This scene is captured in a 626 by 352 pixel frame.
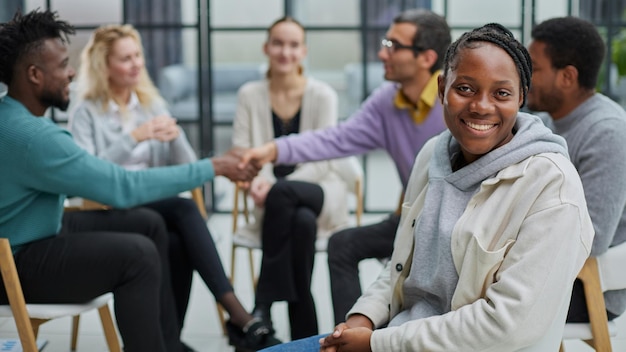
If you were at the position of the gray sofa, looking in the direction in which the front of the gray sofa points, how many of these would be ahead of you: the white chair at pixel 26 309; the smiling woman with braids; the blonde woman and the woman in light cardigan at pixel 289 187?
4

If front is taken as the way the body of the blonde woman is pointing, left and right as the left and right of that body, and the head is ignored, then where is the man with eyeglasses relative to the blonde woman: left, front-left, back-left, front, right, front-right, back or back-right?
front

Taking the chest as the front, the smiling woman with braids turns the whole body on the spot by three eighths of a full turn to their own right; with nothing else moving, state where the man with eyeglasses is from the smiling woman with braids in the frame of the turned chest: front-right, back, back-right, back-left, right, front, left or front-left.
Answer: front

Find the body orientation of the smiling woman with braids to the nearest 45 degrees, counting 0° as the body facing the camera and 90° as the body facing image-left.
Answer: approximately 45°

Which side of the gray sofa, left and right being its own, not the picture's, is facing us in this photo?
front

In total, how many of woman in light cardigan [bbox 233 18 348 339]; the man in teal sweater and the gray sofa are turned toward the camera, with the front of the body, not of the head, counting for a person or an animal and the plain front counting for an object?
2

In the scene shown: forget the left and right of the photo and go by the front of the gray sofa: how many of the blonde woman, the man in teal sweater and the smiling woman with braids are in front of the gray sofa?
3

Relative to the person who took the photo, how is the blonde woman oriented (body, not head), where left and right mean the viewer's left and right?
facing the viewer and to the right of the viewer

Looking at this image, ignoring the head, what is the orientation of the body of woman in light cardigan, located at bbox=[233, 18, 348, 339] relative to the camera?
toward the camera

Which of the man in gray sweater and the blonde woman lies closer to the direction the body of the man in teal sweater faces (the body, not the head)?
the man in gray sweater

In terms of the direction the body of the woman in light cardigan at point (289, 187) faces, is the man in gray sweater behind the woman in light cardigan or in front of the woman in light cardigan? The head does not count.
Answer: in front

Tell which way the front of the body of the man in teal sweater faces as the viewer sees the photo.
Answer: to the viewer's right

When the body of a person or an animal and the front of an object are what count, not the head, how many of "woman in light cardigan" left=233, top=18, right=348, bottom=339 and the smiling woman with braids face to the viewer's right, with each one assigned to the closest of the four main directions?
0
